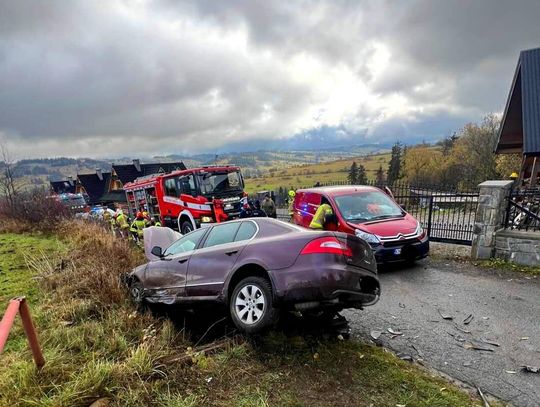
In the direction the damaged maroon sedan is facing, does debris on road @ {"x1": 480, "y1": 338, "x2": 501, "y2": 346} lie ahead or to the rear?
to the rear

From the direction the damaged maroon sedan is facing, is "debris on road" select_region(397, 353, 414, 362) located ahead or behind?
behind

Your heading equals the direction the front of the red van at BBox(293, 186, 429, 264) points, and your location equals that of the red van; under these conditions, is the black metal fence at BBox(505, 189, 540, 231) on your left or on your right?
on your left

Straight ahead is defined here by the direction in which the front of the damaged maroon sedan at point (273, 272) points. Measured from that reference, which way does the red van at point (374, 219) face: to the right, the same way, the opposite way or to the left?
the opposite way

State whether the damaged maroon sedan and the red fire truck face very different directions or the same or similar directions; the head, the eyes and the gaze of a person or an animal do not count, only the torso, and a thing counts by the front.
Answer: very different directions

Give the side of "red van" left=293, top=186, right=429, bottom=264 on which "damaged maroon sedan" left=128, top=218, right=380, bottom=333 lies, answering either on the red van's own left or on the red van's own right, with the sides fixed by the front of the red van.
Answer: on the red van's own right

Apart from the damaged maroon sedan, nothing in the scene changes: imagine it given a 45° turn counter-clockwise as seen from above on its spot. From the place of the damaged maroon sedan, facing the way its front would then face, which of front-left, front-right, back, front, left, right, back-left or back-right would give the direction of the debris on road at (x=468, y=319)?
back

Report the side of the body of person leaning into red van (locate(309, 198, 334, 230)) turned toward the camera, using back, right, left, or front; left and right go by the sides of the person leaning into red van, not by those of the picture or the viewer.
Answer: right

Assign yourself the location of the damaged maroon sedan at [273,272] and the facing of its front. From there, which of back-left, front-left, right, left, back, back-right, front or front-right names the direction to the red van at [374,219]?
right

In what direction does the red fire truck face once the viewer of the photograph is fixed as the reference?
facing the viewer and to the right of the viewer
